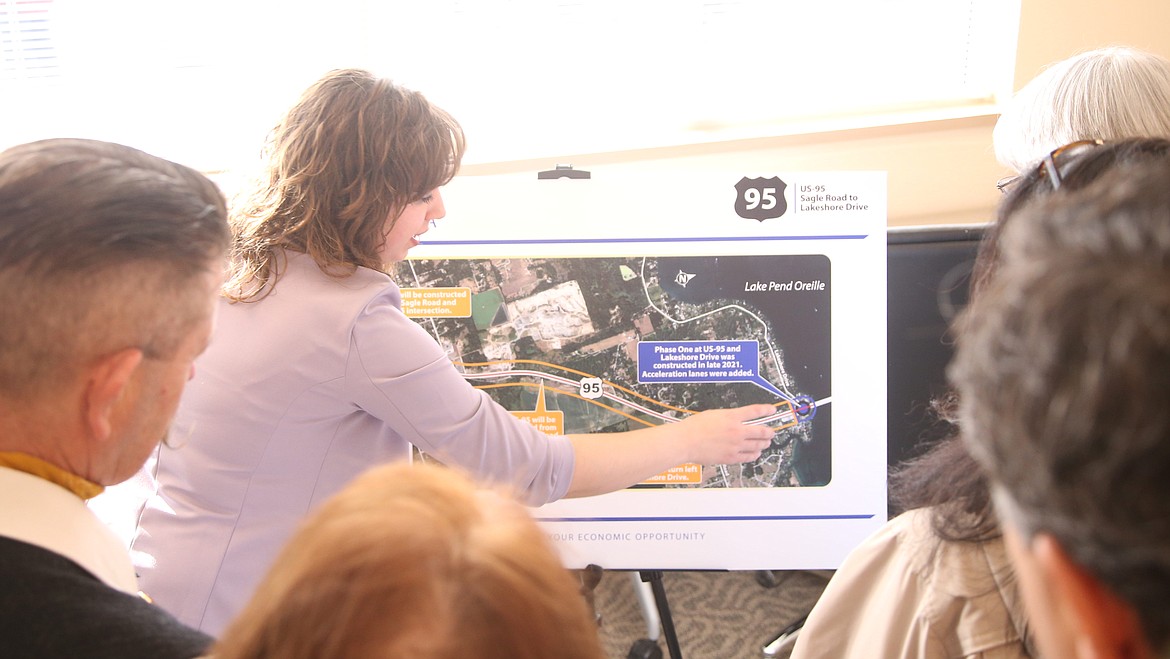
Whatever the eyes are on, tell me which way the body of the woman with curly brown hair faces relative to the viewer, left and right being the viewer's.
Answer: facing away from the viewer and to the right of the viewer

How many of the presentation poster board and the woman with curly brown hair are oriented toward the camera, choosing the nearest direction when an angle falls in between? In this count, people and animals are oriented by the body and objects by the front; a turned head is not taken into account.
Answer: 1

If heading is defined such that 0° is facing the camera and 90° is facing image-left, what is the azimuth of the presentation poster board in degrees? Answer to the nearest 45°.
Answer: approximately 0°

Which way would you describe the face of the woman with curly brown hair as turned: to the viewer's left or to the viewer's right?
to the viewer's right

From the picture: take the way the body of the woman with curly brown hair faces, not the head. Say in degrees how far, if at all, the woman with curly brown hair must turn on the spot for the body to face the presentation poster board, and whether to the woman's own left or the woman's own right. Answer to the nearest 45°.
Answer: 0° — they already face it

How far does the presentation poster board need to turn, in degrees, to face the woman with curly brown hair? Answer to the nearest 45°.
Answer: approximately 45° to its right
